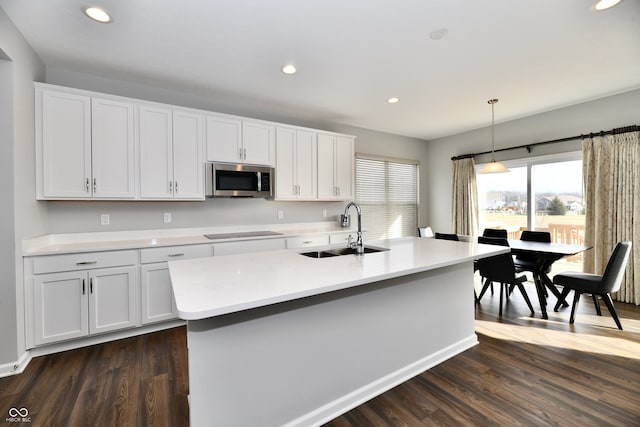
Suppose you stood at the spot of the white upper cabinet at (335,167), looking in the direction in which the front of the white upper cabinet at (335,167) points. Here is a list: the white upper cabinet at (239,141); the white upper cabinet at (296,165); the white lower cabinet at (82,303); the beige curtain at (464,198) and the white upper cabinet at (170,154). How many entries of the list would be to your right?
4

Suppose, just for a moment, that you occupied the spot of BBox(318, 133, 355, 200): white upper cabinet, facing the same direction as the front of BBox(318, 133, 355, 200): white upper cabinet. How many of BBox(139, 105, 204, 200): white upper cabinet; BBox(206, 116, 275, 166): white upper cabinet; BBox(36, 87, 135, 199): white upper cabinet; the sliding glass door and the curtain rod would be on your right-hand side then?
3

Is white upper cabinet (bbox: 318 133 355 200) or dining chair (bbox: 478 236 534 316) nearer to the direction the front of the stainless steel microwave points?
the dining chair

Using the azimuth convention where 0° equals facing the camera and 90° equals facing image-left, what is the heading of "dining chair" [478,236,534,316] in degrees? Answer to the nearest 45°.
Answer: approximately 225°

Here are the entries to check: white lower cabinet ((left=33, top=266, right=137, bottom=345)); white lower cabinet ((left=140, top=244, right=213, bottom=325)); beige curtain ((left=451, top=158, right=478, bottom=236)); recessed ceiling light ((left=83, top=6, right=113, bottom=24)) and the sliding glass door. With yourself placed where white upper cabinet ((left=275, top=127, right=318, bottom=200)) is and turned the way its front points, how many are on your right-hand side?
3

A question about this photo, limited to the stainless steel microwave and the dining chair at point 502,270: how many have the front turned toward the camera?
1

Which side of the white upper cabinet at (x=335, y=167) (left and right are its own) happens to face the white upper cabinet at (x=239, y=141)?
right
